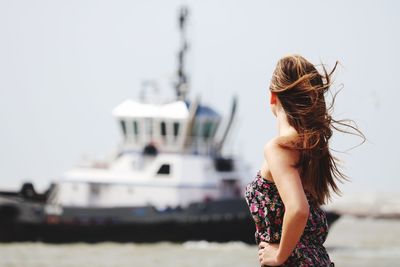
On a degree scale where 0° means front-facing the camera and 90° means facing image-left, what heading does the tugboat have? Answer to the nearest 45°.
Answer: approximately 90°

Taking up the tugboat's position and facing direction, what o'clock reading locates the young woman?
The young woman is roughly at 9 o'clock from the tugboat.

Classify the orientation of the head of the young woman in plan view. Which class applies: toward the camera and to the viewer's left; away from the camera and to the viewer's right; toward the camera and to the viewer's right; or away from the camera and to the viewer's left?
away from the camera and to the viewer's left
